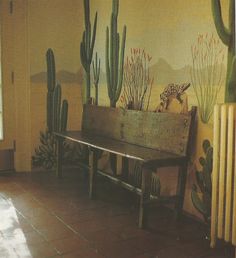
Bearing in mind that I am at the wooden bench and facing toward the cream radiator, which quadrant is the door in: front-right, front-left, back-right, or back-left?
back-right

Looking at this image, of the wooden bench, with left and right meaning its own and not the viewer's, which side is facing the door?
right

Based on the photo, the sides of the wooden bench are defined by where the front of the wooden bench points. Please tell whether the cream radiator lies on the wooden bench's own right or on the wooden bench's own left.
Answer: on the wooden bench's own left

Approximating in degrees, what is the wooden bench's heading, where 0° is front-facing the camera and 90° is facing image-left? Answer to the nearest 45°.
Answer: approximately 45°
